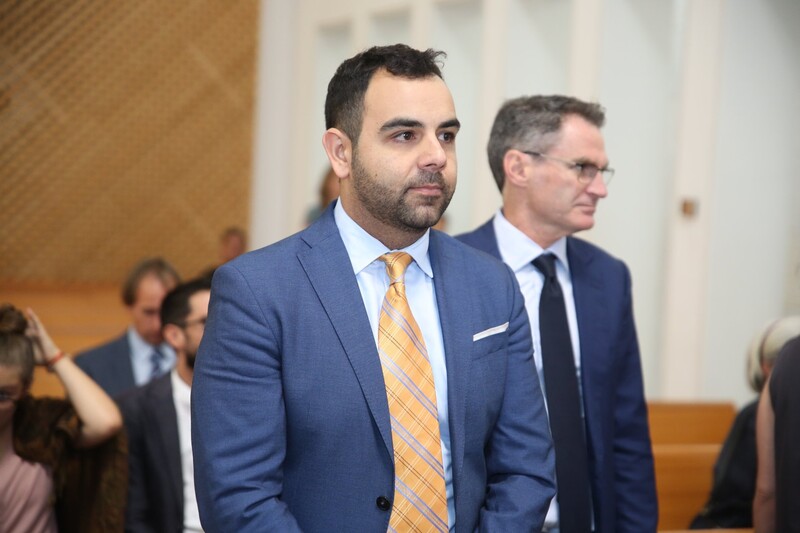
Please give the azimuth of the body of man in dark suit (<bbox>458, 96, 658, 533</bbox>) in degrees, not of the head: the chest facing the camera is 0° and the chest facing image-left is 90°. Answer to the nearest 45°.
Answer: approximately 315°

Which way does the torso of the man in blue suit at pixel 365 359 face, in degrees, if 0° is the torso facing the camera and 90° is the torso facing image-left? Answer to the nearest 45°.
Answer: approximately 315°

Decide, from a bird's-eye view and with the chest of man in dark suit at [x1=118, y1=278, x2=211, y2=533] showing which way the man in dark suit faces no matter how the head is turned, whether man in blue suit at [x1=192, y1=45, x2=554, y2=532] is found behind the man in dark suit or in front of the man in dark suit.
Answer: in front

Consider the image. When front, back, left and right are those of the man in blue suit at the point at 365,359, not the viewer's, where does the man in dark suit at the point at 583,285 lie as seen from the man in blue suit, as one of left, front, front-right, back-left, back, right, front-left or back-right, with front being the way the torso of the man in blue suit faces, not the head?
left

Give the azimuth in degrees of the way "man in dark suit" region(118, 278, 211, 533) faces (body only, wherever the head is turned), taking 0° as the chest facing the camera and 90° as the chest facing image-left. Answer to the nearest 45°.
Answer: approximately 315°

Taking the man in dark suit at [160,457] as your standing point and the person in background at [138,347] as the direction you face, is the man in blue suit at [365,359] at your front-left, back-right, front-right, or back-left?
back-right

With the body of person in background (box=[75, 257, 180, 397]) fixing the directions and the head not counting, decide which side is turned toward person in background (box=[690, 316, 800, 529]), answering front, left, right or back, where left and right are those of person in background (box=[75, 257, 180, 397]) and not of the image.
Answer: front

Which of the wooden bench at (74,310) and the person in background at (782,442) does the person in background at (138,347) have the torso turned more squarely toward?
the person in background

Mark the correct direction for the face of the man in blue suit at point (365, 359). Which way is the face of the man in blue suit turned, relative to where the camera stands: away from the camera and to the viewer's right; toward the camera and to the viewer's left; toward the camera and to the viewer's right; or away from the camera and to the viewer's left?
toward the camera and to the viewer's right

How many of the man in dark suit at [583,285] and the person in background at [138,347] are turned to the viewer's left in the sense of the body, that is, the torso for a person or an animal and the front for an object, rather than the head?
0

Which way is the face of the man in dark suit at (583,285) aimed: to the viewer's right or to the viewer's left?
to the viewer's right

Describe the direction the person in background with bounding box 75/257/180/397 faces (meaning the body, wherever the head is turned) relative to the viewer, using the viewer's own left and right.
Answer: facing the viewer and to the right of the viewer

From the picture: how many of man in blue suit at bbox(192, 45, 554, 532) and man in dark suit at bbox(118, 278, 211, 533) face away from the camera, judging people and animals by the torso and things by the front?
0

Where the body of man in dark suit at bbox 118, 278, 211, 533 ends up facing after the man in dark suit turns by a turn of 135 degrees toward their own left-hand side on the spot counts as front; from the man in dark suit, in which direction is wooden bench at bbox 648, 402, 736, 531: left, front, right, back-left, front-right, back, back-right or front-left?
right

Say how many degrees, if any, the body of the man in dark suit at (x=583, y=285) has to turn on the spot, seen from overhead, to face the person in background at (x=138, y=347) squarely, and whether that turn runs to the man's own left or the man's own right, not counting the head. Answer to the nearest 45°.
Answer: approximately 180°

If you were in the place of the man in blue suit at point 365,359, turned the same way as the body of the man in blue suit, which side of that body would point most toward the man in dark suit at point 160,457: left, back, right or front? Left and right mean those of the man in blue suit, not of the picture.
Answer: back
